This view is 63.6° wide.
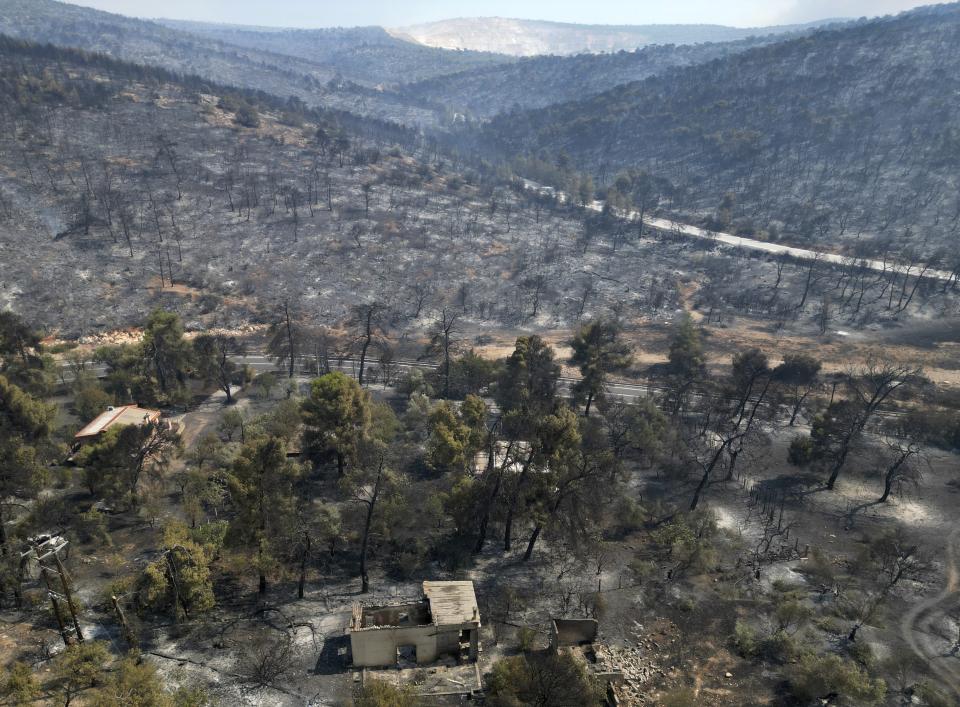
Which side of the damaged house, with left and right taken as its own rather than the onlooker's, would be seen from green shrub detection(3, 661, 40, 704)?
right

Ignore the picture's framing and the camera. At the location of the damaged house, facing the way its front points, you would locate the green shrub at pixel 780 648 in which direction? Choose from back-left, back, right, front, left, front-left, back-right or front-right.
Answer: left

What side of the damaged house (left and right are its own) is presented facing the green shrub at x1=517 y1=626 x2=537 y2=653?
left

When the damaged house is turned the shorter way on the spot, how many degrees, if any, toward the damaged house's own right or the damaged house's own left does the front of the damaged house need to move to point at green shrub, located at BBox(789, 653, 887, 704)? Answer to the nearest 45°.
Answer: approximately 90° to the damaged house's own left

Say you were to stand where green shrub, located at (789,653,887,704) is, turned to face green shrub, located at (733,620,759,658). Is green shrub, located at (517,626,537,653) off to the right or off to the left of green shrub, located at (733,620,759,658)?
left

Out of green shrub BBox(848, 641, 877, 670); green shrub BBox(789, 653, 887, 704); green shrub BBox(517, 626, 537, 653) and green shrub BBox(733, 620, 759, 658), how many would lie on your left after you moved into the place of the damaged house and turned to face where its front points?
4

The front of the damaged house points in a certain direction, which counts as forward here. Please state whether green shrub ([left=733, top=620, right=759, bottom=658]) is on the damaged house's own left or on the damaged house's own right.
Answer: on the damaged house's own left

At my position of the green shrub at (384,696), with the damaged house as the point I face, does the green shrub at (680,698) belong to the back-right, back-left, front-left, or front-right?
front-right

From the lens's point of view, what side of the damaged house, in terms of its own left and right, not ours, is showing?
front

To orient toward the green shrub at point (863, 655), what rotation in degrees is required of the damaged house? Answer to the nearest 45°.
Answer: approximately 90° to its left

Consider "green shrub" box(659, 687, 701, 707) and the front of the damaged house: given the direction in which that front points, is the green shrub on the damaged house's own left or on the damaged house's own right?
on the damaged house's own left
